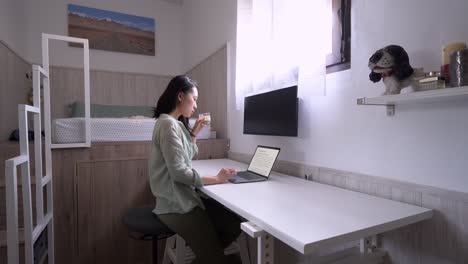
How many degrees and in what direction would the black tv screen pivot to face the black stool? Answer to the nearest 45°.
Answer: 0° — it already faces it

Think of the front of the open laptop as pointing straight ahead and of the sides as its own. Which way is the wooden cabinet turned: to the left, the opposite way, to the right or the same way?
to the left

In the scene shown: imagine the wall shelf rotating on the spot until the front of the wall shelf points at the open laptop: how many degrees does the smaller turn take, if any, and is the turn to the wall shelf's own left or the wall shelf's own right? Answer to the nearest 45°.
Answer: approximately 45° to the wall shelf's own right

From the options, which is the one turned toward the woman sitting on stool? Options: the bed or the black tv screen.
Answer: the black tv screen

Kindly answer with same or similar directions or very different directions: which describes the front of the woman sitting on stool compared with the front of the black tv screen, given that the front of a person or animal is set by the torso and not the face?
very different directions

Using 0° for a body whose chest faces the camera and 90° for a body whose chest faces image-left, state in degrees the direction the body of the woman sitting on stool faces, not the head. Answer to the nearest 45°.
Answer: approximately 270°

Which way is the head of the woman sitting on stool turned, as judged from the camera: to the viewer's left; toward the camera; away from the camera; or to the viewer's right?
to the viewer's right

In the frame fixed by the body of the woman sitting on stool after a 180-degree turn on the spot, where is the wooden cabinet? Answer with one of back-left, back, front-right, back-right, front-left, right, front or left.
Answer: front-right
